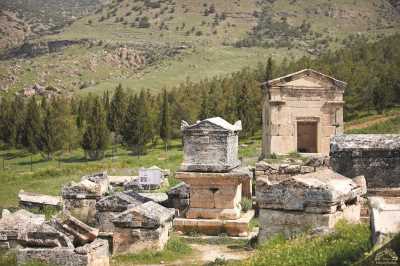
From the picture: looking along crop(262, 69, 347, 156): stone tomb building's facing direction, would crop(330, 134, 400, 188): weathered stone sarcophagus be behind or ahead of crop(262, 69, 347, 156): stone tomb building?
ahead

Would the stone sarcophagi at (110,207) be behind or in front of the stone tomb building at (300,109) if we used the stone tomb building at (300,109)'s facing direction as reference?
in front

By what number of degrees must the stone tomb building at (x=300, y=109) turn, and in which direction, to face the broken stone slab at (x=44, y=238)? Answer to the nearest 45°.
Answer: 0° — it already faces it

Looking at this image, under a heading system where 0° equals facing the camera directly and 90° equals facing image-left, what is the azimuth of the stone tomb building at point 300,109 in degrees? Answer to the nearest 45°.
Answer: approximately 0°

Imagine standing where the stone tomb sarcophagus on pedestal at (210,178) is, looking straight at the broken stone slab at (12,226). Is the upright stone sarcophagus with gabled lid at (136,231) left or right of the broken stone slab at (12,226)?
left

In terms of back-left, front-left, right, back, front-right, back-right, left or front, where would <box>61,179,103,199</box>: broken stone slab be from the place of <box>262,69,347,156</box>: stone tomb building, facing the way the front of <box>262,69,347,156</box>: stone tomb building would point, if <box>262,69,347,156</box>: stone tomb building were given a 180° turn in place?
back-left

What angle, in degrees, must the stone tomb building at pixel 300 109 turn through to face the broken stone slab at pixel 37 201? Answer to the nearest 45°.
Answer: approximately 45° to its right

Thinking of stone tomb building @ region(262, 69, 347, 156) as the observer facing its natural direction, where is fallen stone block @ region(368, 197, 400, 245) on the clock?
The fallen stone block is roughly at 12 o'clock from the stone tomb building.

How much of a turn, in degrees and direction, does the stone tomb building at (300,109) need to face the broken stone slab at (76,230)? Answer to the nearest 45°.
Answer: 0° — it already faces it

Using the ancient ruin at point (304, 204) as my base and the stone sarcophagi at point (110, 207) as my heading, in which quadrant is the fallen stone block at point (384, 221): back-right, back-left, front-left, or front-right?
back-left
